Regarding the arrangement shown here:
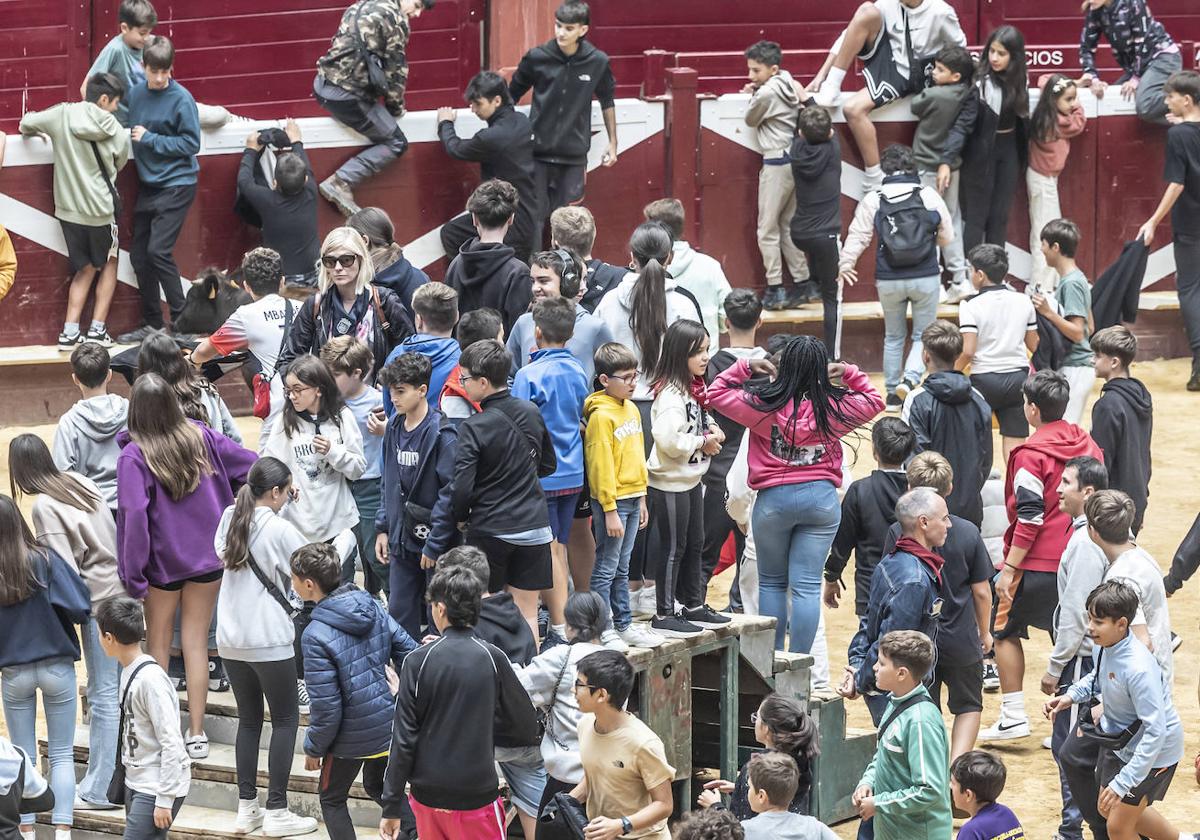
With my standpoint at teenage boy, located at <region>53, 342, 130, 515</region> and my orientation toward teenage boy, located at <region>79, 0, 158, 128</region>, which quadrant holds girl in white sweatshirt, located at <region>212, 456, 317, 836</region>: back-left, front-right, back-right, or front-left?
back-right

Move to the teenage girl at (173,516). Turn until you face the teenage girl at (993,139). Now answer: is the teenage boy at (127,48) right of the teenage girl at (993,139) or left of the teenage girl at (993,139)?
left

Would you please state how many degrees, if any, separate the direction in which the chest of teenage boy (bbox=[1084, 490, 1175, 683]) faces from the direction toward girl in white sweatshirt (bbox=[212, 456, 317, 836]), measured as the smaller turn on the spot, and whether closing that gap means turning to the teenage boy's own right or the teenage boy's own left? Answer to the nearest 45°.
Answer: approximately 45° to the teenage boy's own left

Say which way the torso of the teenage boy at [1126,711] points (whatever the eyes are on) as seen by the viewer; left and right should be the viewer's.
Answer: facing to the left of the viewer

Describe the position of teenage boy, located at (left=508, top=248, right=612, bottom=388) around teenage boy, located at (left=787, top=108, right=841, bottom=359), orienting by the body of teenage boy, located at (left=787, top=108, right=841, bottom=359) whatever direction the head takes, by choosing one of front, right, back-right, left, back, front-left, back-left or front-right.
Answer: back

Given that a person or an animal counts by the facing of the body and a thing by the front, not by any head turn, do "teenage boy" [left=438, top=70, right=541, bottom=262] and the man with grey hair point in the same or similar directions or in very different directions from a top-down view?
very different directions

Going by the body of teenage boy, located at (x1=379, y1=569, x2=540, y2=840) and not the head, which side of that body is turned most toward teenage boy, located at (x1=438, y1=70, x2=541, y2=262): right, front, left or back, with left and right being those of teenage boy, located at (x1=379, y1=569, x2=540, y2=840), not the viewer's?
front

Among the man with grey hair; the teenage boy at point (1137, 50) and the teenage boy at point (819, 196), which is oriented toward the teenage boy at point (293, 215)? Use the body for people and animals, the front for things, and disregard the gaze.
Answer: the teenage boy at point (1137, 50)

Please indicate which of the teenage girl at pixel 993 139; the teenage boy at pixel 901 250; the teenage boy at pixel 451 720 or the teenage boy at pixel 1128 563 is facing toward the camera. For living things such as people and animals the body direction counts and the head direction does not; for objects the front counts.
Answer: the teenage girl

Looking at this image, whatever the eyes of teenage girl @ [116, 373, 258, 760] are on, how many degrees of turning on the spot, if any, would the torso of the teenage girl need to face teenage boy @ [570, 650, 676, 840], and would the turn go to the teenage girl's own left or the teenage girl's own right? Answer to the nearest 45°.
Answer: approximately 135° to the teenage girl's own right

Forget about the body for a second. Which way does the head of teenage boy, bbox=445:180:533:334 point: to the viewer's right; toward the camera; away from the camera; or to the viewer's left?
away from the camera

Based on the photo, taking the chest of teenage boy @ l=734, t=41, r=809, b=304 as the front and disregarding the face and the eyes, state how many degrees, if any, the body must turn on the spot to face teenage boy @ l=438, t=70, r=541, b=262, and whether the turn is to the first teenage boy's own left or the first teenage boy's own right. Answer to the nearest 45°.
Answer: approximately 45° to the first teenage boy's own left

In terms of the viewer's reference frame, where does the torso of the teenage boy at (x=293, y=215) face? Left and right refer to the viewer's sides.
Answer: facing away from the viewer
